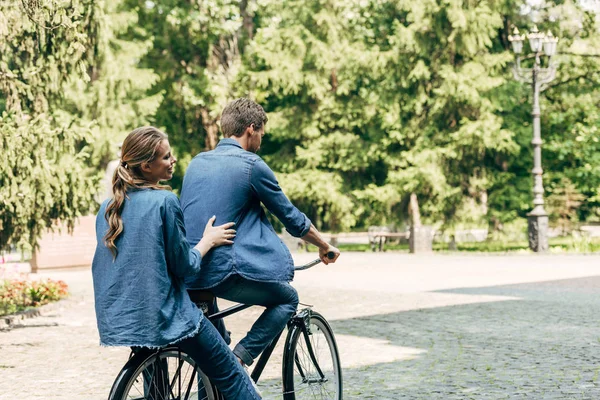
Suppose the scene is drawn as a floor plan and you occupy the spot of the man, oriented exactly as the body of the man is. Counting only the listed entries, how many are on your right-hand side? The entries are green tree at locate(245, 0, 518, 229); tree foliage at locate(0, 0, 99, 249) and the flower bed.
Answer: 0

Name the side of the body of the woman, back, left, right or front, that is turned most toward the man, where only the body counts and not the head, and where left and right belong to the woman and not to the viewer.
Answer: front

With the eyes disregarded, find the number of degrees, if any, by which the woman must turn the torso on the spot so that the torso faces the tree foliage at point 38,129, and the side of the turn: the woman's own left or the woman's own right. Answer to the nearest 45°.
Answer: approximately 45° to the woman's own left

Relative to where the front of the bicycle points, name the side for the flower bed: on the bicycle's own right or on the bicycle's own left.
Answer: on the bicycle's own left

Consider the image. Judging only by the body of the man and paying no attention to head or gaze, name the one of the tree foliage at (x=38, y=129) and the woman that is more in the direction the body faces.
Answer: the tree foliage

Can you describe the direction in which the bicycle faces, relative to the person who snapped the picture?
facing away from the viewer and to the right of the viewer

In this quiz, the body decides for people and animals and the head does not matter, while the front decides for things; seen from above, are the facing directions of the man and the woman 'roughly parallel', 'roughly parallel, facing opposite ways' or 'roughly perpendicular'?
roughly parallel

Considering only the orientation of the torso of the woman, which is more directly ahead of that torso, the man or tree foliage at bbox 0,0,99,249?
the man

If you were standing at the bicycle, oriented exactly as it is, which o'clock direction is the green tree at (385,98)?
The green tree is roughly at 11 o'clock from the bicycle.

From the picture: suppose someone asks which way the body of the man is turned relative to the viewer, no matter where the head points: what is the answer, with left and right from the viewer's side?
facing away from the viewer and to the right of the viewer

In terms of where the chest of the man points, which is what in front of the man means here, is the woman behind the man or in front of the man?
behind

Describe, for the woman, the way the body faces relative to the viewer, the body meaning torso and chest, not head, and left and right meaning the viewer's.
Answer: facing away from the viewer and to the right of the viewer

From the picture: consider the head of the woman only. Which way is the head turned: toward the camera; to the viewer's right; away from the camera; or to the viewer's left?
to the viewer's right
